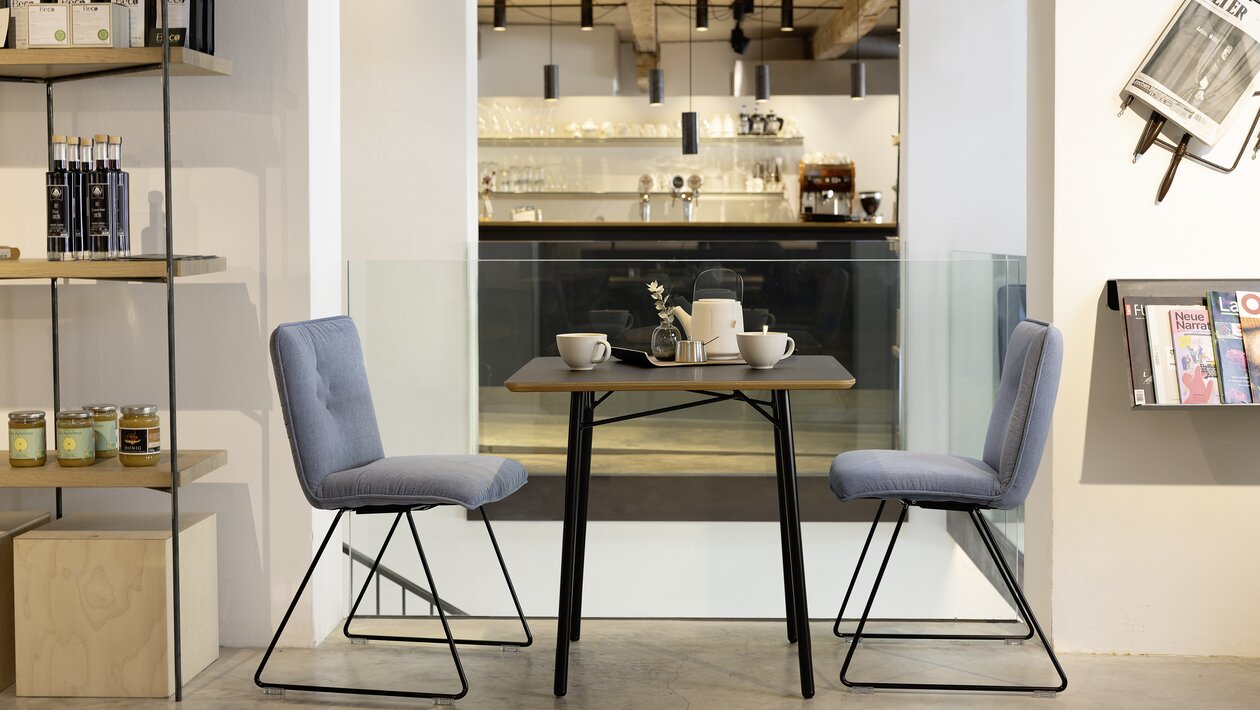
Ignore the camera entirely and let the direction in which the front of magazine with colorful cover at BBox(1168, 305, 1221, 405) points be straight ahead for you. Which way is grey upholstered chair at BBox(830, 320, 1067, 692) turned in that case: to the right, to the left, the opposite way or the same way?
to the right

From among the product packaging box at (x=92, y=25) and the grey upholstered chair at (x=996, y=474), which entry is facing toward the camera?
the product packaging box

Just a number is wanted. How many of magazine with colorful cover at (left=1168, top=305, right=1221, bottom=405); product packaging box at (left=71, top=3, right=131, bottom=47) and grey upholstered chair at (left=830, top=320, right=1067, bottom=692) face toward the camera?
2

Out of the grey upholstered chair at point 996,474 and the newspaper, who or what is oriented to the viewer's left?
the grey upholstered chair

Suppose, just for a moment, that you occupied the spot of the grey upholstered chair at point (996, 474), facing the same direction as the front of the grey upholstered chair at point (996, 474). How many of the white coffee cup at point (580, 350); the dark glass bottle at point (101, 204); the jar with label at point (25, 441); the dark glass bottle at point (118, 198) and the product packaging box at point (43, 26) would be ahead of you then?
5

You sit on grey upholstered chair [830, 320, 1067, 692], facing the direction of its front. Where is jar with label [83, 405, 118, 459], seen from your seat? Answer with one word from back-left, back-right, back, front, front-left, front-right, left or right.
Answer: front

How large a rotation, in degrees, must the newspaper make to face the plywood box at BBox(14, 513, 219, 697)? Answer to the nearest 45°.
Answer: approximately 45° to its right

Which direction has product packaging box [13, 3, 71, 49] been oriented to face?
toward the camera

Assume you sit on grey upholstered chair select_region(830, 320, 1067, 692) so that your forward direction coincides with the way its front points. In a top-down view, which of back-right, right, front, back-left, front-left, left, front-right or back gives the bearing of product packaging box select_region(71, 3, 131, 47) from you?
front

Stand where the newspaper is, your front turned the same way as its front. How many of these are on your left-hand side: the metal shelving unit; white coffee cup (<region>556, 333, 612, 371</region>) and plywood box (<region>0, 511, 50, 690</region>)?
0

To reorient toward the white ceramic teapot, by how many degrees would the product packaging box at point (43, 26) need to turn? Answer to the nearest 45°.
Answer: approximately 90° to its left

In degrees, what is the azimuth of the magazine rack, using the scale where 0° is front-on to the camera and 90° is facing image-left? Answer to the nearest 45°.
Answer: approximately 0°

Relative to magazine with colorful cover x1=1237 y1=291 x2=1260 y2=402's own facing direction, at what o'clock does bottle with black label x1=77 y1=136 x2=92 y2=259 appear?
The bottle with black label is roughly at 2 o'clock from the magazine with colorful cover.

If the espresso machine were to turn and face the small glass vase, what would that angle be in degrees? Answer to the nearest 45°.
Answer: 0° — it already faces it

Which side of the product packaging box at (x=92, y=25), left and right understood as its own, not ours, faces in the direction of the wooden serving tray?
left

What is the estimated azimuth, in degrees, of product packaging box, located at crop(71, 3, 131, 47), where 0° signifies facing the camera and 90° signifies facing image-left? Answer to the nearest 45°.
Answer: approximately 0°

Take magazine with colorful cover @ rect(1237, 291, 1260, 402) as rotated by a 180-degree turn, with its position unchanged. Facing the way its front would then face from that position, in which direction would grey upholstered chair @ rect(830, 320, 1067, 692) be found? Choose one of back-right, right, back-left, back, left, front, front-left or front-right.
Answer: back-left
